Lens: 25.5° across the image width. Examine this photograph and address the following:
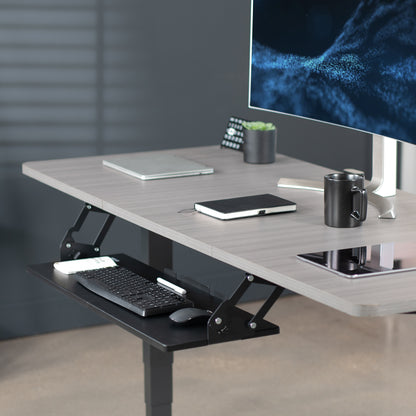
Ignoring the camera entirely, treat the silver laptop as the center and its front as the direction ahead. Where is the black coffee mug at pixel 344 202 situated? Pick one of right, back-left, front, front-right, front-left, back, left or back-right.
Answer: left

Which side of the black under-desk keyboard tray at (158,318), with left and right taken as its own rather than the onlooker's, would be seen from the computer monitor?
back

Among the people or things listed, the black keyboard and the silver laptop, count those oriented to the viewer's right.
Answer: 0

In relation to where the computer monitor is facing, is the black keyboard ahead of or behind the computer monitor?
ahead

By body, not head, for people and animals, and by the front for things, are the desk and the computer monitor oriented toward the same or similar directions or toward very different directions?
same or similar directions

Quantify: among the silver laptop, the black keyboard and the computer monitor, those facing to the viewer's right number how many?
0

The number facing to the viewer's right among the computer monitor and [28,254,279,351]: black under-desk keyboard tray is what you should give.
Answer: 0

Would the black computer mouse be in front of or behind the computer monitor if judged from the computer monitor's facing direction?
in front

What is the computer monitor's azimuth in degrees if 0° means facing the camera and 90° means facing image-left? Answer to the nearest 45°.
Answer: approximately 45°

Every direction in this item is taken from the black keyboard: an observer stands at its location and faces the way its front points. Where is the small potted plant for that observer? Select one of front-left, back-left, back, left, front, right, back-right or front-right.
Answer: back

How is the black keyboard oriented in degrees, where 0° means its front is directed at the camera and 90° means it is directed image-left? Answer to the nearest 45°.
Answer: approximately 45°

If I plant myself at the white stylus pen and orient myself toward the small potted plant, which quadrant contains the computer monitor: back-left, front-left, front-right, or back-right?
front-right

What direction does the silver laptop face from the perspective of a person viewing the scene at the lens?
facing the viewer and to the left of the viewer

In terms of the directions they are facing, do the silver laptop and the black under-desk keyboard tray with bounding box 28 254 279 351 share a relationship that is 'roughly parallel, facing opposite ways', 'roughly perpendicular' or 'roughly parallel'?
roughly parallel

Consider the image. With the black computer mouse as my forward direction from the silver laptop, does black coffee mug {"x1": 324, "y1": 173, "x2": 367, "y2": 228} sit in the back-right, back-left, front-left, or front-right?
front-left

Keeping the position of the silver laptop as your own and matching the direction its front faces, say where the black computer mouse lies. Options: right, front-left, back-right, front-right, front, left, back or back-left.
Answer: front-left

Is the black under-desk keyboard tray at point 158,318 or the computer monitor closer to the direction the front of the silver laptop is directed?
the black under-desk keyboard tray
